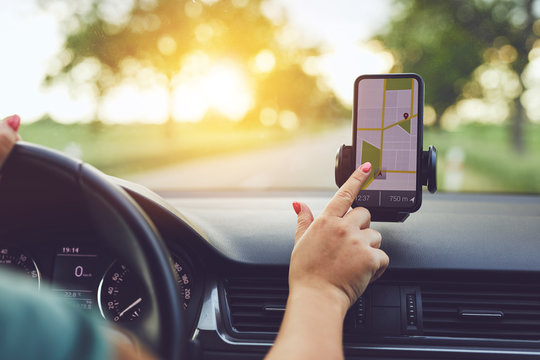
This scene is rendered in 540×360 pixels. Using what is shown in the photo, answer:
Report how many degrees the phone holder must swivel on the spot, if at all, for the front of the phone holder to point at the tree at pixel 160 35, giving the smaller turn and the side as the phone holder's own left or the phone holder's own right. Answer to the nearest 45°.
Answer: approximately 135° to the phone holder's own right

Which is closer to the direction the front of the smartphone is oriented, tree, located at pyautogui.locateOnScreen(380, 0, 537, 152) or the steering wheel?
the steering wheel

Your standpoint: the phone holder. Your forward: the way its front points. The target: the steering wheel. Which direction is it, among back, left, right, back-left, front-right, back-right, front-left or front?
front-right

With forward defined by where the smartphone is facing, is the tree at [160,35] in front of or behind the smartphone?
behind

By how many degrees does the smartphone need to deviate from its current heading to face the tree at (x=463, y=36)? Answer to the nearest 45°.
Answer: approximately 180°

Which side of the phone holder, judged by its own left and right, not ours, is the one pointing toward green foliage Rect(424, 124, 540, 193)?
back

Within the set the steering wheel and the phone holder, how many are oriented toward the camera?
2

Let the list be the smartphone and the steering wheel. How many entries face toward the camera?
2

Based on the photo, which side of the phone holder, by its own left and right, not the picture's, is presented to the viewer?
front

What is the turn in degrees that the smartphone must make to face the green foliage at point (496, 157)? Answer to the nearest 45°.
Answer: approximately 180°

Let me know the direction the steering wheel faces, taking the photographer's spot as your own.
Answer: facing the viewer

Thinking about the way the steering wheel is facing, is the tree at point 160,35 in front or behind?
behind
